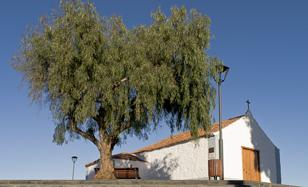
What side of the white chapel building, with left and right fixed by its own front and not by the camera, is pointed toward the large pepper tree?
right

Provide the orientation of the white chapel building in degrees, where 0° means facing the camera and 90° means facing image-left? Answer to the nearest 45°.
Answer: approximately 315°
